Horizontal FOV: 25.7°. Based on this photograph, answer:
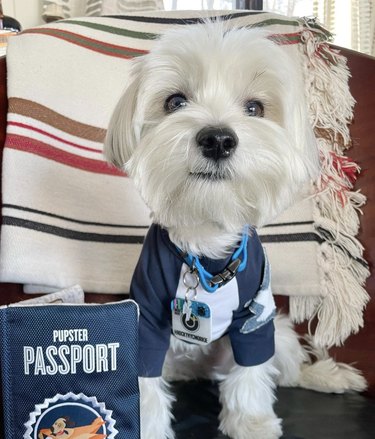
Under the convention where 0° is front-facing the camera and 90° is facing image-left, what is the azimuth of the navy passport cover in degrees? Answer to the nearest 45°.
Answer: approximately 0°

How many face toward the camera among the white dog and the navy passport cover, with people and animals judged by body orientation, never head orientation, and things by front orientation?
2
